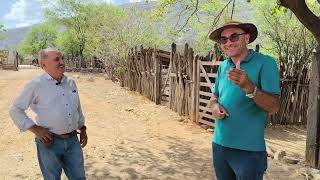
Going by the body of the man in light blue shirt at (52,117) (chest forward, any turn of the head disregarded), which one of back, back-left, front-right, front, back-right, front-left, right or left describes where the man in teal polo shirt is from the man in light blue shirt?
front

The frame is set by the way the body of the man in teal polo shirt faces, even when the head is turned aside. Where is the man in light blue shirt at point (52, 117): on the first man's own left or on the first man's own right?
on the first man's own right

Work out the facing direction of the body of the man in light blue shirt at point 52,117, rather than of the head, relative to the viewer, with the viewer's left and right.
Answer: facing the viewer and to the right of the viewer

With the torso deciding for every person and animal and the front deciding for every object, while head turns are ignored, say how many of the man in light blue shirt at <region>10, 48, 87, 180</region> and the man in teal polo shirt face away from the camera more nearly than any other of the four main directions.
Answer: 0

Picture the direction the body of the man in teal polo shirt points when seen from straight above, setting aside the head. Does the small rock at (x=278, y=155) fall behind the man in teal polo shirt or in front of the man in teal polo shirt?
behind

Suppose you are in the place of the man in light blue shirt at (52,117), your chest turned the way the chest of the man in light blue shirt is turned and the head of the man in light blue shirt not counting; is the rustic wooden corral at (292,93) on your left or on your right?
on your left

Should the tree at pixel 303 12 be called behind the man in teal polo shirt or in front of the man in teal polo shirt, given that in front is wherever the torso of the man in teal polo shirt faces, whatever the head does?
behind

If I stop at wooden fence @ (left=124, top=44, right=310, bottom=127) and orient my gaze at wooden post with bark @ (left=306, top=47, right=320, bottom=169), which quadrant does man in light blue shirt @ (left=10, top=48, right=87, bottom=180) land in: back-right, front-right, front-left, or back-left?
front-right

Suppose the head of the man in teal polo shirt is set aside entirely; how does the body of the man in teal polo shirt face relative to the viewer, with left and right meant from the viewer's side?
facing the viewer and to the left of the viewer

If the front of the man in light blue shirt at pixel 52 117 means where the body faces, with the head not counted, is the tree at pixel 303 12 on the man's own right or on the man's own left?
on the man's own left

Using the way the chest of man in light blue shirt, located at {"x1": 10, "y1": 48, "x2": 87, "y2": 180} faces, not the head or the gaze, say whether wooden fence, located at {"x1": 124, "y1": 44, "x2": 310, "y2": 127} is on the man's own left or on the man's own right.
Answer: on the man's own left

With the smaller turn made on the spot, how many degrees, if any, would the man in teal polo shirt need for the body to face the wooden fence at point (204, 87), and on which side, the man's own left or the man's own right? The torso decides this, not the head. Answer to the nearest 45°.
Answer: approximately 135° to the man's own right

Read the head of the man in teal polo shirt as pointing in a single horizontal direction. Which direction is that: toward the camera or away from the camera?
toward the camera
